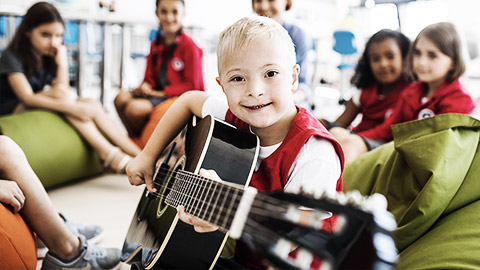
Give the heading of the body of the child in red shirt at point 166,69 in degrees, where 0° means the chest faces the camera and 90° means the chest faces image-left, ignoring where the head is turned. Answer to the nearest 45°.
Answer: approximately 45°

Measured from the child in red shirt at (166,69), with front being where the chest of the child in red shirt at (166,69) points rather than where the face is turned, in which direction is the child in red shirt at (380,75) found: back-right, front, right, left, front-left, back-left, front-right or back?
left

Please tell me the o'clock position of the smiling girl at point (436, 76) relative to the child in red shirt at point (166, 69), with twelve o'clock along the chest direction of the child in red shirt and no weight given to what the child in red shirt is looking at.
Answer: The smiling girl is roughly at 9 o'clock from the child in red shirt.

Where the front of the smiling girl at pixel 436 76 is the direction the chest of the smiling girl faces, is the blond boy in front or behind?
in front

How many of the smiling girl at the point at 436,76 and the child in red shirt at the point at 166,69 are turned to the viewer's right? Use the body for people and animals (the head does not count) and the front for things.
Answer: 0

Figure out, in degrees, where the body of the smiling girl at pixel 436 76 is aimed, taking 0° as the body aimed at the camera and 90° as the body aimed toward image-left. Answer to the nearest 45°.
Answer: approximately 45°

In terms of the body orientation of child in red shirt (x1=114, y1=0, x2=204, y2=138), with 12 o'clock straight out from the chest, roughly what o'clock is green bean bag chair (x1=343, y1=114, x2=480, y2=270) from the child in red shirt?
The green bean bag chair is roughly at 10 o'clock from the child in red shirt.

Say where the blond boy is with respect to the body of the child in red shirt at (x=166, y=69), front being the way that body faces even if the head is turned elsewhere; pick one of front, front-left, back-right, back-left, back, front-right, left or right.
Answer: front-left

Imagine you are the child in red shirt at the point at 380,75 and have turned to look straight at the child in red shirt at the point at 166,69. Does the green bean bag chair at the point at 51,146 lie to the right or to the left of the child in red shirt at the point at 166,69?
left

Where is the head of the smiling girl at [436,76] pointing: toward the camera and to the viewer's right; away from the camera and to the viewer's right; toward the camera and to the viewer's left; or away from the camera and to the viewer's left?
toward the camera and to the viewer's left

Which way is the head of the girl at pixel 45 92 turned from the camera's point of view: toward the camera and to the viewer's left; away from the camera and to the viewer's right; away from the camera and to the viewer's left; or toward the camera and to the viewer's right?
toward the camera and to the viewer's right
